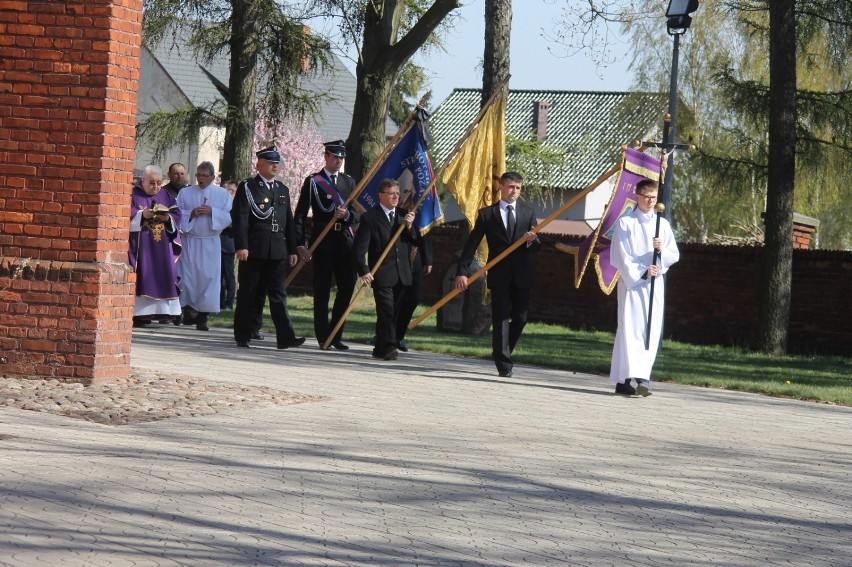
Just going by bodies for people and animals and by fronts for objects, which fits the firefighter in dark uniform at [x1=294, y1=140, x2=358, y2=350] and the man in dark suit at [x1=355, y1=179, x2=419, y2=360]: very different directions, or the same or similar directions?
same or similar directions

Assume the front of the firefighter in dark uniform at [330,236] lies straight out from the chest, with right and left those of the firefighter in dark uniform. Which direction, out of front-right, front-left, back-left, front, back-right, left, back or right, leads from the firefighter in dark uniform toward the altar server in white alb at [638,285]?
front

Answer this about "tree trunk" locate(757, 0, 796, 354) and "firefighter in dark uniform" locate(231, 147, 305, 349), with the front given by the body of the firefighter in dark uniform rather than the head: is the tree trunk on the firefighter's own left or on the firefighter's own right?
on the firefighter's own left

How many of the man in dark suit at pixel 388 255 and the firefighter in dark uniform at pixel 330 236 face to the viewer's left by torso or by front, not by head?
0

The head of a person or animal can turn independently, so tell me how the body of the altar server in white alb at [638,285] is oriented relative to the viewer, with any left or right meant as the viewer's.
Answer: facing the viewer and to the right of the viewer

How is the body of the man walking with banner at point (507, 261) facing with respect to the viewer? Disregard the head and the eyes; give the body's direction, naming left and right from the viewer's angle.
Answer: facing the viewer

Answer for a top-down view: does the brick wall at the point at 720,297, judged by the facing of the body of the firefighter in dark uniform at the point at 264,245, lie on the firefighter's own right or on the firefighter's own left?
on the firefighter's own left

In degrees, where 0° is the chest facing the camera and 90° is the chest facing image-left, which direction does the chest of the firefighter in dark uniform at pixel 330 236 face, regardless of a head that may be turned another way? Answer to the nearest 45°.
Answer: approximately 315°

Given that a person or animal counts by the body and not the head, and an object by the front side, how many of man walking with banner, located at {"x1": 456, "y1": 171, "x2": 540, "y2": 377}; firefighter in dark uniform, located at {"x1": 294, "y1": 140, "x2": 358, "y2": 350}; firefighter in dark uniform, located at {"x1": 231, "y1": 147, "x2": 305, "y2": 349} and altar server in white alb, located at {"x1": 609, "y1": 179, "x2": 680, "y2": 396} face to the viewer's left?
0

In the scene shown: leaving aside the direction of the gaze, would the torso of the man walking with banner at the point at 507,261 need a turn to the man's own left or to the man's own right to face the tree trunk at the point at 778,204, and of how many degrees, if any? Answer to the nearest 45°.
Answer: approximately 135° to the man's own left

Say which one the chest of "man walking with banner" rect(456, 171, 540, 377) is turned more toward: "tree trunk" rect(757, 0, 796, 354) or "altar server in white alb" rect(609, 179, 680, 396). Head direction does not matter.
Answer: the altar server in white alb

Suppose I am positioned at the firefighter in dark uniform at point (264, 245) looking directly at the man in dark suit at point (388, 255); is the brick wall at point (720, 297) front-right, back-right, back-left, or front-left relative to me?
front-left

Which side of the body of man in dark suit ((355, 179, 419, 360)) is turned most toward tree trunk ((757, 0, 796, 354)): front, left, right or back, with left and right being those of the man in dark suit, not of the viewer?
left

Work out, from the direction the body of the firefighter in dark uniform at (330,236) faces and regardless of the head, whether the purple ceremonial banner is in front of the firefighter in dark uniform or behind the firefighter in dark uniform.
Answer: in front
